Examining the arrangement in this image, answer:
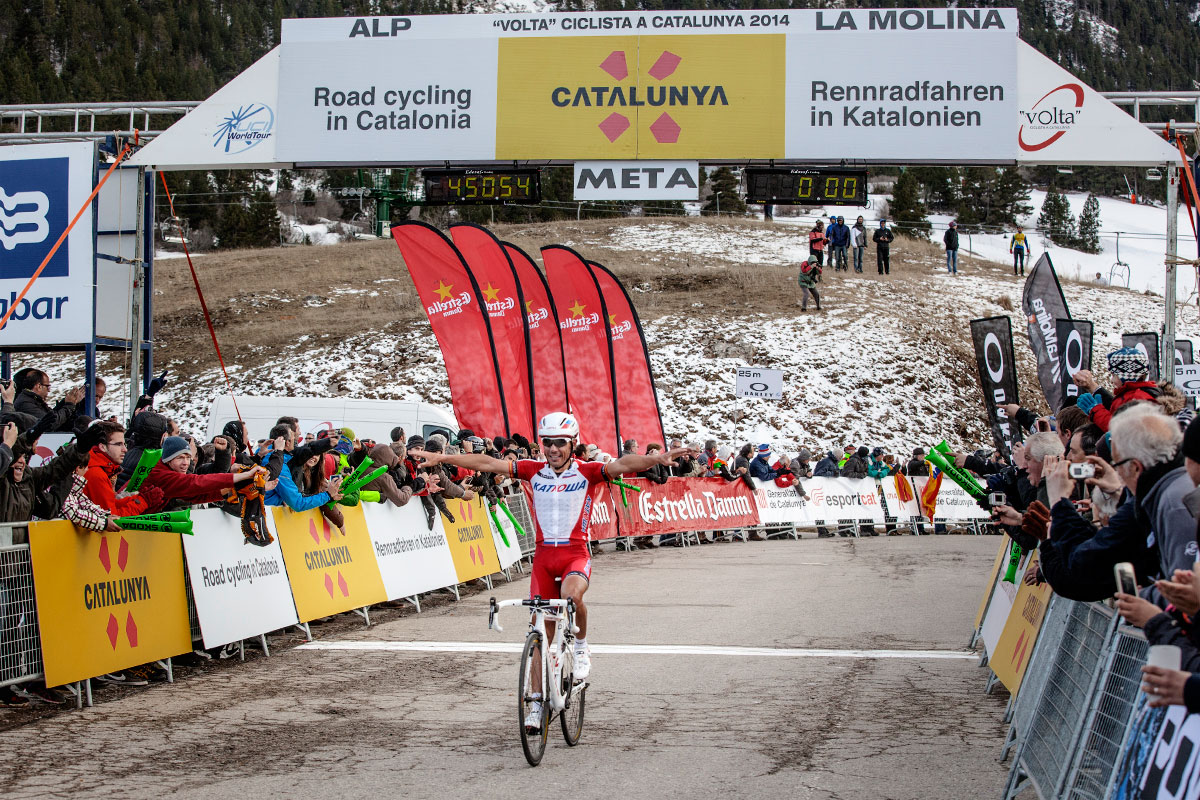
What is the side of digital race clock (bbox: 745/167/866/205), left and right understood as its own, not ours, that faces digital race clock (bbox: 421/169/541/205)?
right

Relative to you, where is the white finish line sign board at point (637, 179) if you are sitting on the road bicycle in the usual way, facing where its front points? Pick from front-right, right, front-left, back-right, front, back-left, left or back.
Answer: back

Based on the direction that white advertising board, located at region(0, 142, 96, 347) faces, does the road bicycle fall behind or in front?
in front

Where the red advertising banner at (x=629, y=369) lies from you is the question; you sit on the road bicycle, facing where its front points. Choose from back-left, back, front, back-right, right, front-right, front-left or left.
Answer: back

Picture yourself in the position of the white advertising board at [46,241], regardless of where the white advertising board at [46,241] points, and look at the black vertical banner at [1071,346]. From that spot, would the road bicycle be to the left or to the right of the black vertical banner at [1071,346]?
right

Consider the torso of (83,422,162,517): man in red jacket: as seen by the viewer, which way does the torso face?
to the viewer's right

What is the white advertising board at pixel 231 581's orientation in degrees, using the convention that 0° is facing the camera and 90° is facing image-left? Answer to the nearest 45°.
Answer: approximately 315°

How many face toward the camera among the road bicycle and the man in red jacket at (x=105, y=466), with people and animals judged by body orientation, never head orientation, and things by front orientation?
1

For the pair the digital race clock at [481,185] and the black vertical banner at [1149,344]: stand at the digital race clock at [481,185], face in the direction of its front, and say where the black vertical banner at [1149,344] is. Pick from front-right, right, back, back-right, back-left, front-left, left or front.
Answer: left

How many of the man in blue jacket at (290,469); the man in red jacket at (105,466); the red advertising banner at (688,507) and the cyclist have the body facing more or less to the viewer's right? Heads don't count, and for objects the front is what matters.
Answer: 2

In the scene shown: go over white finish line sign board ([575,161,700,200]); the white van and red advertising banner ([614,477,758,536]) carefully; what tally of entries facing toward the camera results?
2
